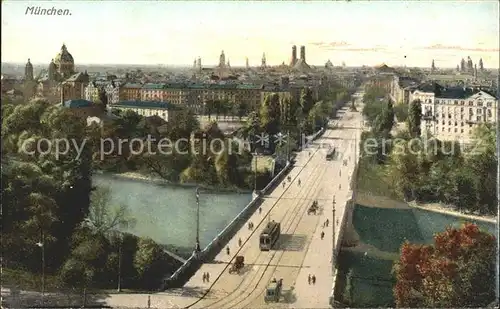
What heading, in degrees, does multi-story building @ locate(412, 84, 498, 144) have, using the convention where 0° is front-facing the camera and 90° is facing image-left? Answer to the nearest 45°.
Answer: approximately 0°

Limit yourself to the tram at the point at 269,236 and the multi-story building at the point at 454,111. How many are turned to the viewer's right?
0

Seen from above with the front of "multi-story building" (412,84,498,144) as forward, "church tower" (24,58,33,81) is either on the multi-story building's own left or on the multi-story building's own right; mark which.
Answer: on the multi-story building's own right

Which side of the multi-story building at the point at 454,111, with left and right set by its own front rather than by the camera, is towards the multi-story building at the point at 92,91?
right

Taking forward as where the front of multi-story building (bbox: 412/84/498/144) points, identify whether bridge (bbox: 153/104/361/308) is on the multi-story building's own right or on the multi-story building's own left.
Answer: on the multi-story building's own right

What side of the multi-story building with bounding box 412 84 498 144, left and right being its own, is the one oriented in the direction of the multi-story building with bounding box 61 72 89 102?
right
